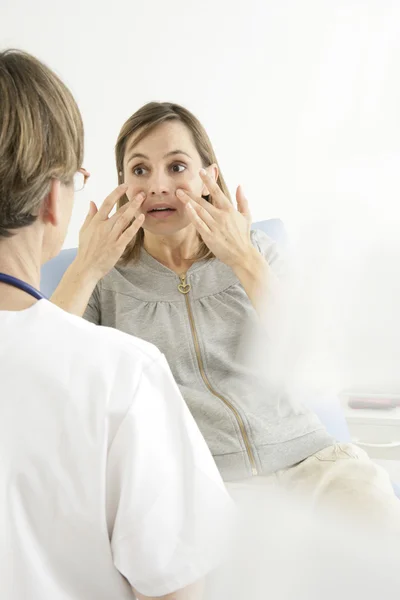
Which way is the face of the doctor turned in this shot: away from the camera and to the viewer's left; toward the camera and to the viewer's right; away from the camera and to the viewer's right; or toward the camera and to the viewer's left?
away from the camera and to the viewer's right

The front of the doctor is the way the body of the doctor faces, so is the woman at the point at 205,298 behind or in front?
in front

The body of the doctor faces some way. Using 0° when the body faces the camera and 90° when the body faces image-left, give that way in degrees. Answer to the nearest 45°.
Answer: approximately 225°
